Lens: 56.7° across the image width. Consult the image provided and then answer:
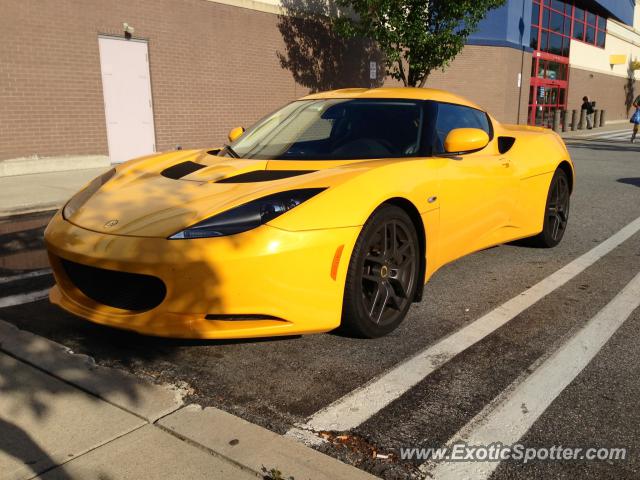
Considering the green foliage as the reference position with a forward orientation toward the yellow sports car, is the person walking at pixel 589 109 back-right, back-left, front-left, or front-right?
back-left

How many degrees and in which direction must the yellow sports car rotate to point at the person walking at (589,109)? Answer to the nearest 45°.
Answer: approximately 180°

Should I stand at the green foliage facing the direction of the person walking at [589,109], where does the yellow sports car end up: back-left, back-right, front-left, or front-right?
back-right

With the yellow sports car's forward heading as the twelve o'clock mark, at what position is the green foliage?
The green foliage is roughly at 5 o'clock from the yellow sports car.

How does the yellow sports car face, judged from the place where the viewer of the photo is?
facing the viewer and to the left of the viewer
